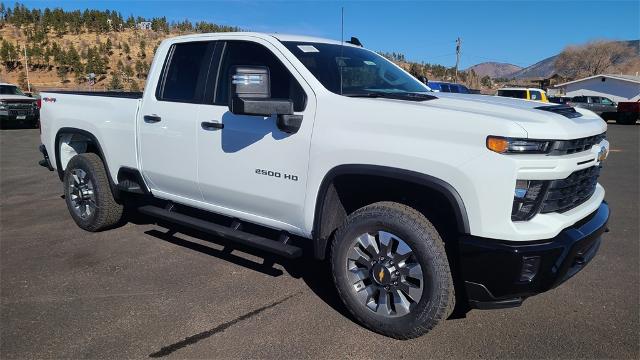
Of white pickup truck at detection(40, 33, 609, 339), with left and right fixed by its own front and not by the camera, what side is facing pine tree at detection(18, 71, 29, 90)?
back

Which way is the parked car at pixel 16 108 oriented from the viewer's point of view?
toward the camera

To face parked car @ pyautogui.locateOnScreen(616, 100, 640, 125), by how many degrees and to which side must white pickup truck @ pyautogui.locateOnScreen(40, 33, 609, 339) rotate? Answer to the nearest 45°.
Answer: approximately 90° to its left

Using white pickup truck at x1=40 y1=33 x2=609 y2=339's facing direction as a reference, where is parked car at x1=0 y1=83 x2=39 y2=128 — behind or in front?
behind

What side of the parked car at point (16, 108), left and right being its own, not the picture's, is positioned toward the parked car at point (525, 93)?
left

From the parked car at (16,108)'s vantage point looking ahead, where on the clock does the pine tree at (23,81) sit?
The pine tree is roughly at 6 o'clock from the parked car.

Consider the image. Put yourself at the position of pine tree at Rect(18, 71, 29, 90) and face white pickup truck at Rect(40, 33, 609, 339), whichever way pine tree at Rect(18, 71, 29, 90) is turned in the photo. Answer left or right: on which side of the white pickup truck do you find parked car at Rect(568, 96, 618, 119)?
left

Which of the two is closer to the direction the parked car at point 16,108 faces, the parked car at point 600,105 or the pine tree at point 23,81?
the parked car

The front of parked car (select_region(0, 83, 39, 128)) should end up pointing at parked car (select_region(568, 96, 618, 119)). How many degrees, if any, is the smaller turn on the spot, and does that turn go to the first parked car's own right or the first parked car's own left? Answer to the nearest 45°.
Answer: approximately 90° to the first parked car's own left

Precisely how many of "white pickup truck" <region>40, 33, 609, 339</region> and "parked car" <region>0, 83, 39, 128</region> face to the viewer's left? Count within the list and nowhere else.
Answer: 0

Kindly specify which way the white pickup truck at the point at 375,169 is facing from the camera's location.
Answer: facing the viewer and to the right of the viewer

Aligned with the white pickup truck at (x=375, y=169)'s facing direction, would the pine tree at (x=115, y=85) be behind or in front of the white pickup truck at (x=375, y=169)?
behind

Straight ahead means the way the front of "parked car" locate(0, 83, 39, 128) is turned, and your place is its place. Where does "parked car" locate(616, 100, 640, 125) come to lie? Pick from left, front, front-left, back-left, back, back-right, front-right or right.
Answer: left
